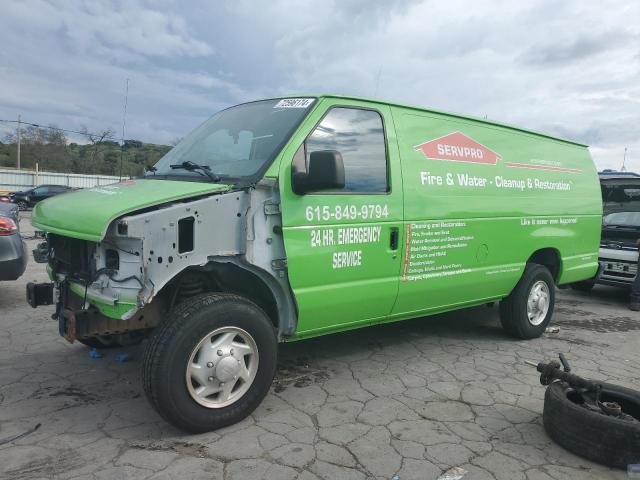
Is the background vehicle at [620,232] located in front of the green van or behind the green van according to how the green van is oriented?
behind

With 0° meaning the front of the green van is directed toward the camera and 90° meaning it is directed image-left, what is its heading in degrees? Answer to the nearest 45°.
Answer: approximately 45°

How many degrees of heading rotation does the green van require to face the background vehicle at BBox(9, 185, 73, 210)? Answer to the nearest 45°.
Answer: approximately 90° to its right

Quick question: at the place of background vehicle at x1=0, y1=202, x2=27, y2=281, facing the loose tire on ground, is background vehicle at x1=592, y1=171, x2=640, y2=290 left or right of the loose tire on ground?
left

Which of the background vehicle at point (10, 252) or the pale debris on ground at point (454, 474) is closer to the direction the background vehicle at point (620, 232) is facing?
the pale debris on ground

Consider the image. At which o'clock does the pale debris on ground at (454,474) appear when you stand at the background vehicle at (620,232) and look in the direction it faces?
The pale debris on ground is roughly at 12 o'clock from the background vehicle.

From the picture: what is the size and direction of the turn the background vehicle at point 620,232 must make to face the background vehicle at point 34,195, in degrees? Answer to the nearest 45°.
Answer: approximately 90° to its right

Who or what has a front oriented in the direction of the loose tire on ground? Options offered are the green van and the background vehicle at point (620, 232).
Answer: the background vehicle

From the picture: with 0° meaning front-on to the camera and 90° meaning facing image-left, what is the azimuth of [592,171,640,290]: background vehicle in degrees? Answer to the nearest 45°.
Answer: approximately 0°

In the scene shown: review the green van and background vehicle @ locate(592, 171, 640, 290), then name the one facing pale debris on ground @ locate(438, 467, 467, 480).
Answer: the background vehicle

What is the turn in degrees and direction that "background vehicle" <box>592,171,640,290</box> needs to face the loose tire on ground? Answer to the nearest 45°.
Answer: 0° — it already faces it
